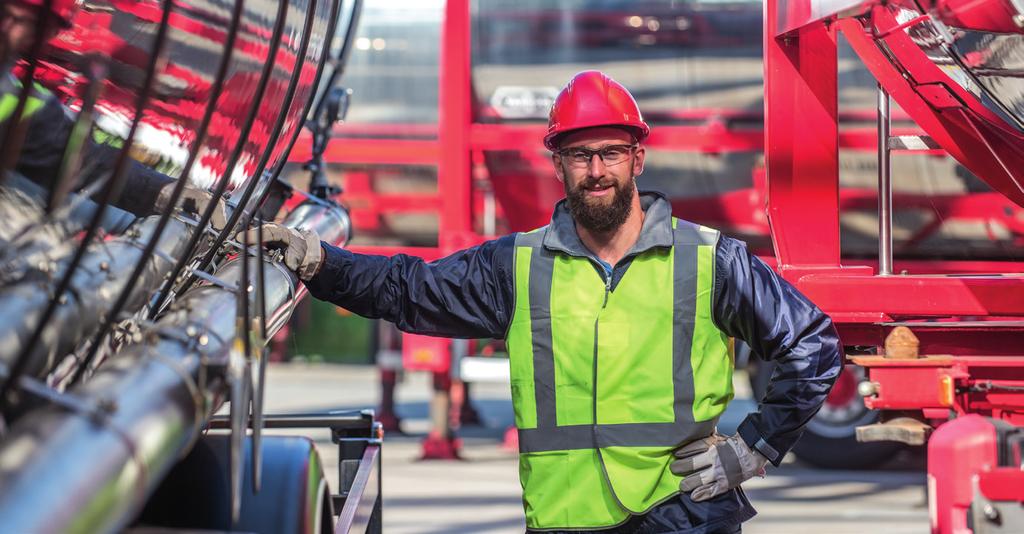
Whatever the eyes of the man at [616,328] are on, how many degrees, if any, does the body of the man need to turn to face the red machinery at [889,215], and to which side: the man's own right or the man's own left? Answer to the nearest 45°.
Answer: approximately 135° to the man's own left

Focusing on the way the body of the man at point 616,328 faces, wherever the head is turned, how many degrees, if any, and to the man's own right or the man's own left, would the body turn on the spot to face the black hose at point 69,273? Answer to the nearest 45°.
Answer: approximately 45° to the man's own right

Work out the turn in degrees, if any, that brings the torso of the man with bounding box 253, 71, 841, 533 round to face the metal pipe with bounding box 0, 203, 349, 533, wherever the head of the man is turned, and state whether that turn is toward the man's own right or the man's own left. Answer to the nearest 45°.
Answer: approximately 45° to the man's own right

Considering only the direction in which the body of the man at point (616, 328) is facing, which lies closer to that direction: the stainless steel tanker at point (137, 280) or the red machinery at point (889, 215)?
the stainless steel tanker

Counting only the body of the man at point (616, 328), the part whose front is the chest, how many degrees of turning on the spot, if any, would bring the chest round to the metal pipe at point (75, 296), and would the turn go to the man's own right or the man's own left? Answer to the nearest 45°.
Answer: approximately 45° to the man's own right

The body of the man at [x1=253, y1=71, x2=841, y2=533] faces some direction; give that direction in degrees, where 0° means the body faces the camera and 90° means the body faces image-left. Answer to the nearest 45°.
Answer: approximately 0°

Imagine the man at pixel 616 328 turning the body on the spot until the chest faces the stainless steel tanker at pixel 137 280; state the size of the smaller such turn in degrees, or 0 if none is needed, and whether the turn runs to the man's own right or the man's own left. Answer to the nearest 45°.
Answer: approximately 45° to the man's own right
